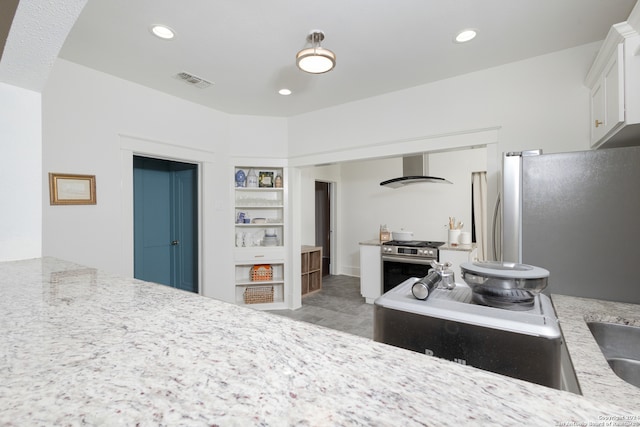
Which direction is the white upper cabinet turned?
to the viewer's left

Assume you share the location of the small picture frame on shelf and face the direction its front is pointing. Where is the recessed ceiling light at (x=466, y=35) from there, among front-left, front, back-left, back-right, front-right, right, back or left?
front-left

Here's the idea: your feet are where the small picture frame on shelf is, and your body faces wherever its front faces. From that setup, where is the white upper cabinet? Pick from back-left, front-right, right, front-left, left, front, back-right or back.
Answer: front-left

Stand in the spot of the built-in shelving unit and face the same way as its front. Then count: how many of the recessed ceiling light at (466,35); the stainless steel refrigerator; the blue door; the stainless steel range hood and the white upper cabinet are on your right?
1

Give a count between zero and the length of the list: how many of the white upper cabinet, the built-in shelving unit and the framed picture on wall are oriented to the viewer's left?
1

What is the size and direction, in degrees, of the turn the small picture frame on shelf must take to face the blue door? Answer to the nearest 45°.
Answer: approximately 90° to its right

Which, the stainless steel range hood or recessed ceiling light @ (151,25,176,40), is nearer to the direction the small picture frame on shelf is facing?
the recessed ceiling light

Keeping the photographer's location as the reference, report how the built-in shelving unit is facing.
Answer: facing the viewer

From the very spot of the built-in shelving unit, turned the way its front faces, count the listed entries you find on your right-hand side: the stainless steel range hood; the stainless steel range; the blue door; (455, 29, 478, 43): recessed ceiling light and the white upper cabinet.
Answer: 1

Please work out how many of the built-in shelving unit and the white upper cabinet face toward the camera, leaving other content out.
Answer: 1

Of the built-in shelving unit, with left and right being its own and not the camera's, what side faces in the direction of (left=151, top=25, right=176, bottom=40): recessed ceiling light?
front

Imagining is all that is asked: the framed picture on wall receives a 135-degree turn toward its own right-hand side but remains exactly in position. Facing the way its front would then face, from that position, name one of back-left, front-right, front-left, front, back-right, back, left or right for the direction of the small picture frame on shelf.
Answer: back

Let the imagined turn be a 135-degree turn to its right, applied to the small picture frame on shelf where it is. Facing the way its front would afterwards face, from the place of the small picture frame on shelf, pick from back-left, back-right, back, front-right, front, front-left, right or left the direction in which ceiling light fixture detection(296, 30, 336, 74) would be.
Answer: back-left

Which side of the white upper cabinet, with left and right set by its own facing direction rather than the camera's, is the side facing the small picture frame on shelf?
front

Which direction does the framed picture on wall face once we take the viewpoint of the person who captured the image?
facing the viewer and to the right of the viewer

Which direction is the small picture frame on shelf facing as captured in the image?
toward the camera
